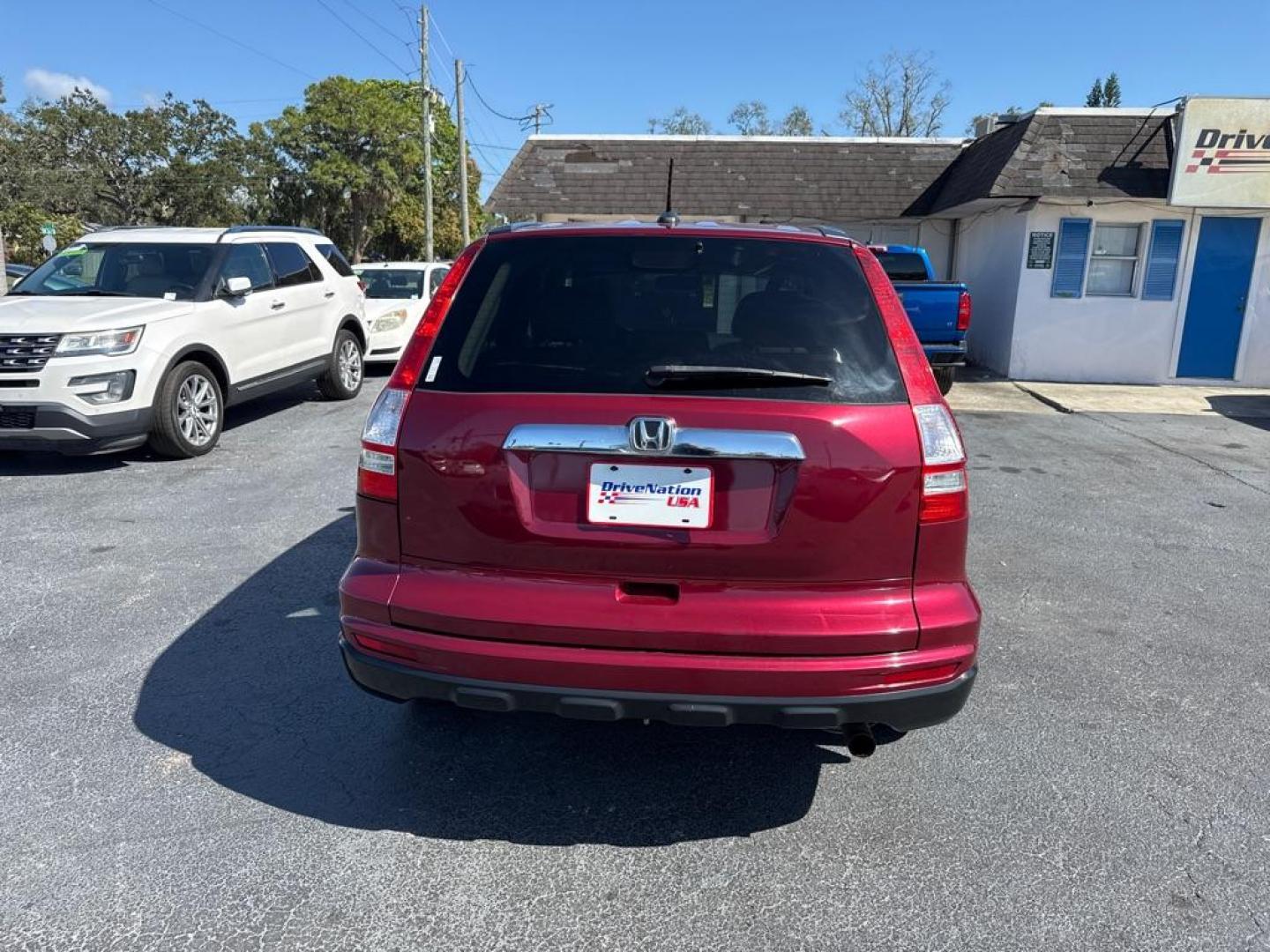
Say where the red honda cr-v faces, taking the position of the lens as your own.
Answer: facing away from the viewer

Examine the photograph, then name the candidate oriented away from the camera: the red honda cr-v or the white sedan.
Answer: the red honda cr-v

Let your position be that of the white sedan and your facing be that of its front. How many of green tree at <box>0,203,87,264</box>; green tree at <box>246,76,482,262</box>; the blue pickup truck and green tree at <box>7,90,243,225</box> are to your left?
1

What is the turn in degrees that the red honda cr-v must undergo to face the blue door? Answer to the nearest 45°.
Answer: approximately 45° to its right

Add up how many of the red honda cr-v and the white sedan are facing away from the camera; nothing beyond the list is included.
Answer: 1

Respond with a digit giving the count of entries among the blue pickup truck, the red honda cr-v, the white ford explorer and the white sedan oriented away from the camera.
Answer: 2

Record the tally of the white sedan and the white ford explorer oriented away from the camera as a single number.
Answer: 0

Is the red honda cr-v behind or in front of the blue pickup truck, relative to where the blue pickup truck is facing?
behind

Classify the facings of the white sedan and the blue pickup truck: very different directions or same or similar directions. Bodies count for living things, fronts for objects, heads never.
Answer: very different directions

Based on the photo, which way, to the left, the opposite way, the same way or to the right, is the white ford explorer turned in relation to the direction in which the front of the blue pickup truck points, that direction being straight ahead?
the opposite way

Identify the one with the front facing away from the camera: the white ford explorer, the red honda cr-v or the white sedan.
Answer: the red honda cr-v

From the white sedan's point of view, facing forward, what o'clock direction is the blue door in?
The blue door is roughly at 8 o'clock from the white sedan.

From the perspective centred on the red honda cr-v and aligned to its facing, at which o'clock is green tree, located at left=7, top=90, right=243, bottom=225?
The green tree is roughly at 11 o'clock from the red honda cr-v.

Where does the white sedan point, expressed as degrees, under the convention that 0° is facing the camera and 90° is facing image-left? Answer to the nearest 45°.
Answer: approximately 45°

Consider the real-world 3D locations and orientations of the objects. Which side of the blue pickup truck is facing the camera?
back
